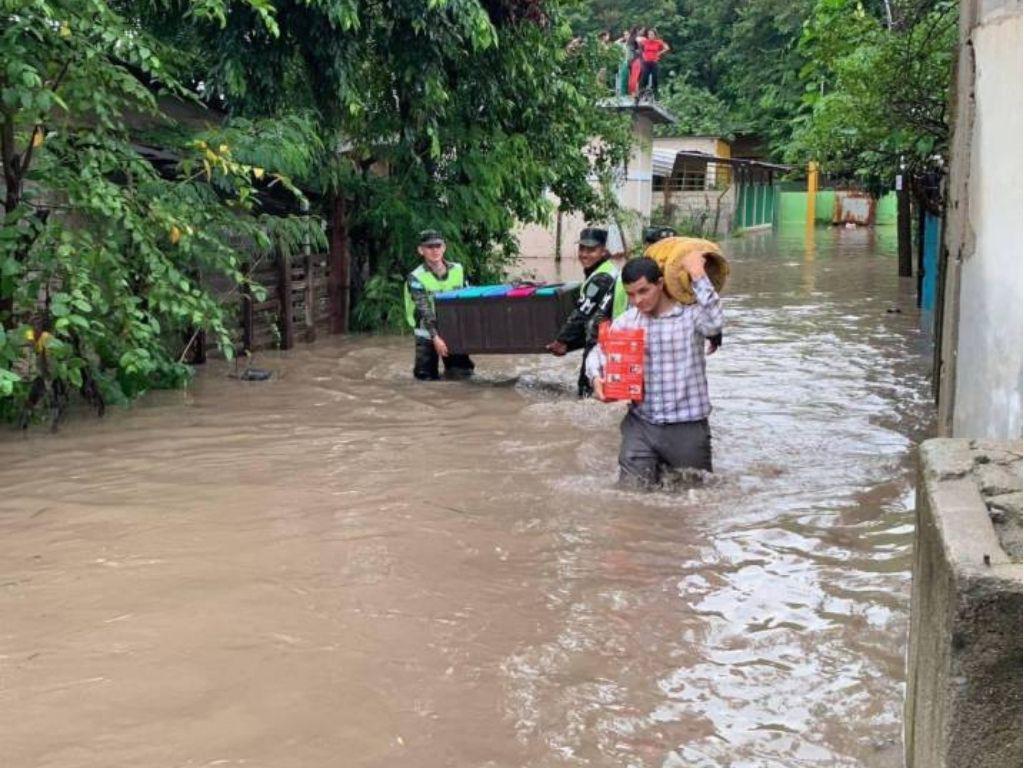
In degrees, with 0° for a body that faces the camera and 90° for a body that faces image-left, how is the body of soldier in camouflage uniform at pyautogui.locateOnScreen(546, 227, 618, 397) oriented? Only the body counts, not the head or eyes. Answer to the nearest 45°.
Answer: approximately 45°

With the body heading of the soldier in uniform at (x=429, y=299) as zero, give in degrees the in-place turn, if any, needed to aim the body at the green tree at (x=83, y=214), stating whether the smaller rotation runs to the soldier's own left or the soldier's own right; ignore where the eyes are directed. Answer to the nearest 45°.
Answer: approximately 90° to the soldier's own right

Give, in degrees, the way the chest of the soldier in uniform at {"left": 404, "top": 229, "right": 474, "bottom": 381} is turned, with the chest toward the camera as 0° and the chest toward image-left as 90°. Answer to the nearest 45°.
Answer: approximately 315°

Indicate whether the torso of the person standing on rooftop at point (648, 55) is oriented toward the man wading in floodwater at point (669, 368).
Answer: yes

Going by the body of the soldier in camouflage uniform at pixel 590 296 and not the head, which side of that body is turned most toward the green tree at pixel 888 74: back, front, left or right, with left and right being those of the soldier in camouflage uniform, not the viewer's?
back

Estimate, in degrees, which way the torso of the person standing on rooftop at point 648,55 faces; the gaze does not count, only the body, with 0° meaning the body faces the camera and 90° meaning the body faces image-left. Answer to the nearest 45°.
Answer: approximately 0°
